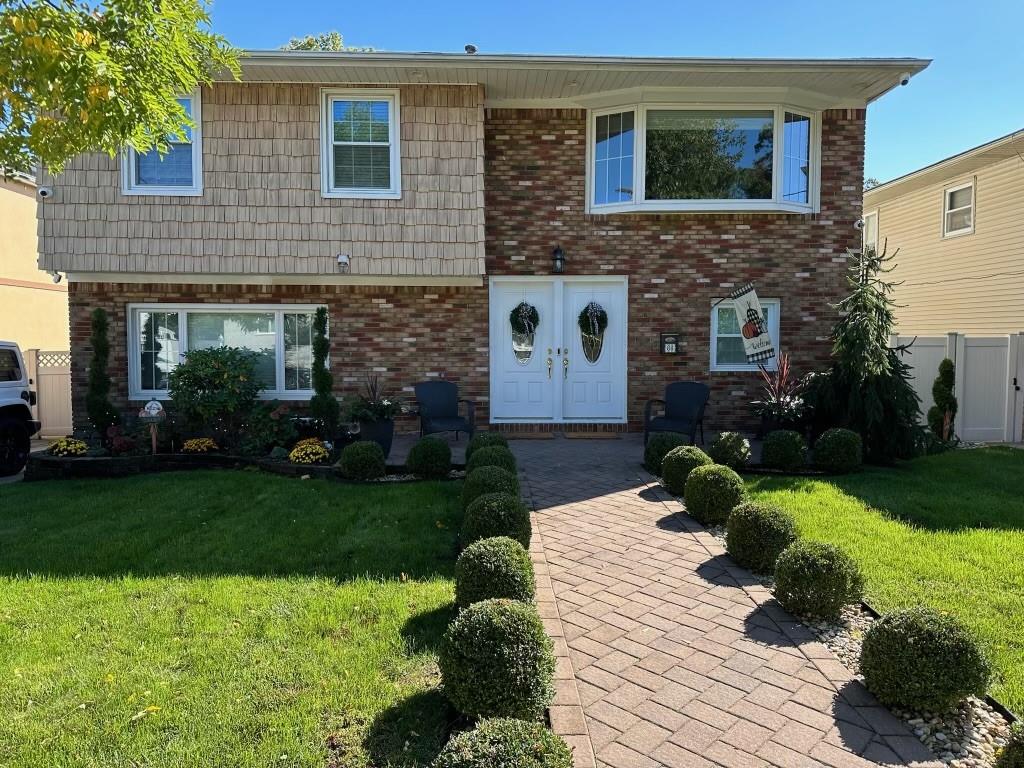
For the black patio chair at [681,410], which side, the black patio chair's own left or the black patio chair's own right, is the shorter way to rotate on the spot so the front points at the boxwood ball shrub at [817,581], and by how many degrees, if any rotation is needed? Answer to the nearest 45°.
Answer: approximately 45° to the black patio chair's own left

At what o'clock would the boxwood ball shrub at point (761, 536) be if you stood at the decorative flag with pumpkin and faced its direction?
The boxwood ball shrub is roughly at 12 o'clock from the decorative flag with pumpkin.

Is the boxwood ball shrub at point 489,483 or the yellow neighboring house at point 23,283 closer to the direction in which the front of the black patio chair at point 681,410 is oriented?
the boxwood ball shrub

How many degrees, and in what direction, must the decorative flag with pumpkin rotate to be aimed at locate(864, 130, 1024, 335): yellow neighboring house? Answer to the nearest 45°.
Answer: approximately 135° to its left

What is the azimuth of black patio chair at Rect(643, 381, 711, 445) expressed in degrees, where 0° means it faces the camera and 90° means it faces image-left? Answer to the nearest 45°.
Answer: approximately 45°

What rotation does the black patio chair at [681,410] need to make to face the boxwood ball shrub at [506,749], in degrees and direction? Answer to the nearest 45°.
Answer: approximately 45° to its left

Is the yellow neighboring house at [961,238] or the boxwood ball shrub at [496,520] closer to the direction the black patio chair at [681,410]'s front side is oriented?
the boxwood ball shrub

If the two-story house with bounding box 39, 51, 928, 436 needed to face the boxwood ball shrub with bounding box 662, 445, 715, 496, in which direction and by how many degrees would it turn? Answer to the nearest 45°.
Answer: approximately 45° to its left
